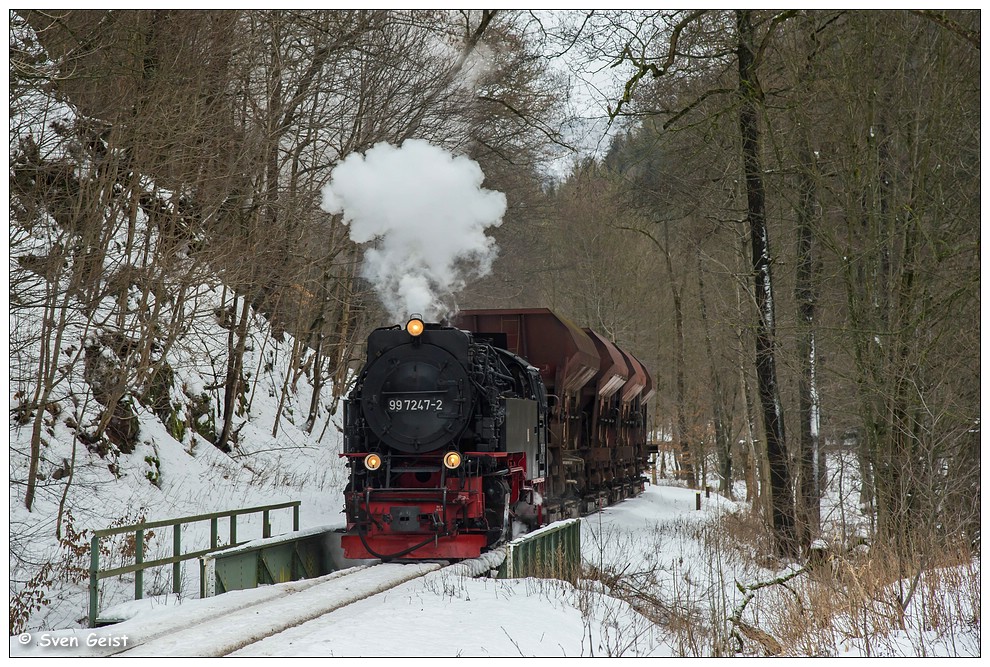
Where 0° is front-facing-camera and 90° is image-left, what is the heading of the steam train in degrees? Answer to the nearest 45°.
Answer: approximately 45°

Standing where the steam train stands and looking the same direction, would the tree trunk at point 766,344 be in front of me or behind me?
behind
